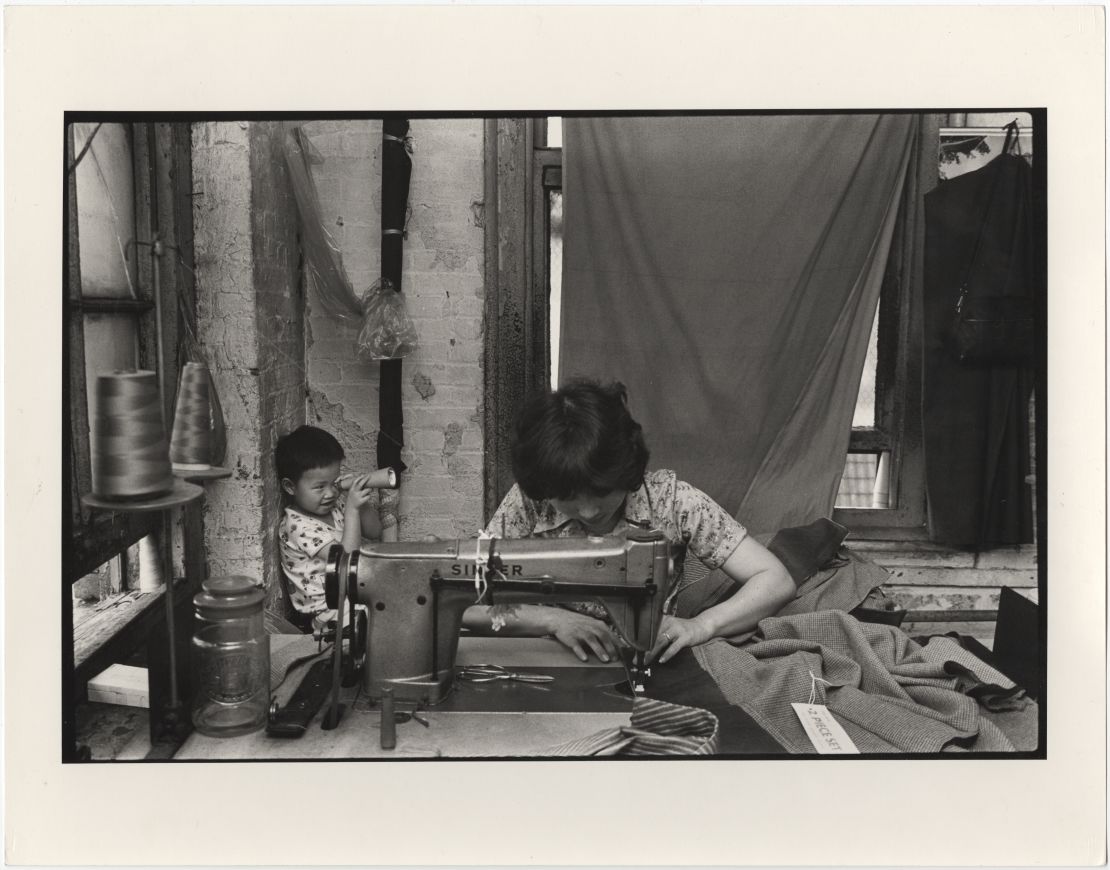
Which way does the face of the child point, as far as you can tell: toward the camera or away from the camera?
toward the camera

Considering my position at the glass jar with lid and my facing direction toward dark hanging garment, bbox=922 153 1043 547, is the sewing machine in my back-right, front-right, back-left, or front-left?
front-right

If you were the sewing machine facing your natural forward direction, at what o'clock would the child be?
The child is roughly at 11 o'clock from the sewing machine.

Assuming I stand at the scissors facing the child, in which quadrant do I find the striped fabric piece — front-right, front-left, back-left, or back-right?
back-right

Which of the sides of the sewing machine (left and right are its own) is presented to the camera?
back
